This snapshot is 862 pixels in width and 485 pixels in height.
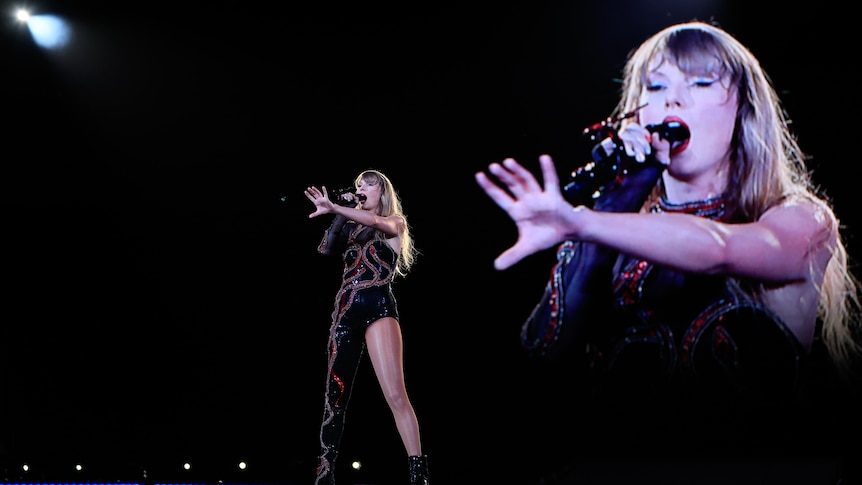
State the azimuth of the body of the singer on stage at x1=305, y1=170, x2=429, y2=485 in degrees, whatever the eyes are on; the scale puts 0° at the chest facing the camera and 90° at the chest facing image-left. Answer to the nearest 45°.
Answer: approximately 45°

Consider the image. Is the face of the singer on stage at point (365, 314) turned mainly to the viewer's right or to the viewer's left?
to the viewer's left

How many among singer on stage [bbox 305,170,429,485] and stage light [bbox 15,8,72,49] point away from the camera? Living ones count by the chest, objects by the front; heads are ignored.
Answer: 0
